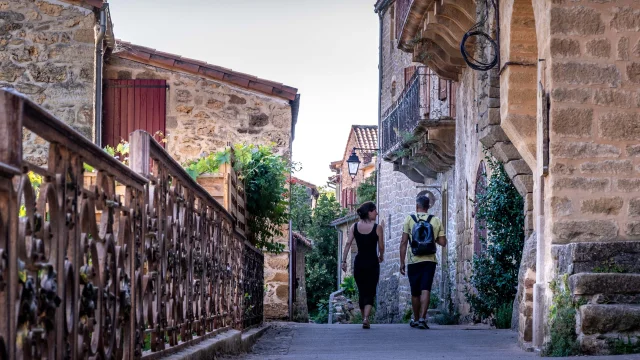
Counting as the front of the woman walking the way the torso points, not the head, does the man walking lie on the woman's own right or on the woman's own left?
on the woman's own right

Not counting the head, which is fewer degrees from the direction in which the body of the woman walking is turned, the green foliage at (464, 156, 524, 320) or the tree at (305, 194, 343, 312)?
the tree

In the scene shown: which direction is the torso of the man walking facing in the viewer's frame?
away from the camera

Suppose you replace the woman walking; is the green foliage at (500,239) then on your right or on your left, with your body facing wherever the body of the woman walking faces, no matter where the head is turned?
on your right

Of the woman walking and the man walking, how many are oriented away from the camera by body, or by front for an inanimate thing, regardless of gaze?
2

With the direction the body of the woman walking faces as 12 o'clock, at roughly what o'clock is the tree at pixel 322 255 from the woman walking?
The tree is roughly at 12 o'clock from the woman walking.

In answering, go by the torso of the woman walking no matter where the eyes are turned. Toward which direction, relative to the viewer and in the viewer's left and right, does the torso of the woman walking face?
facing away from the viewer
